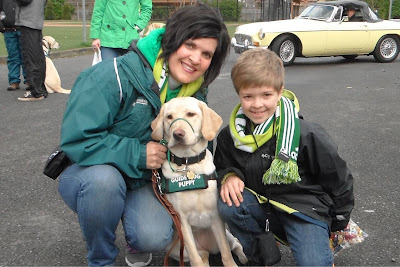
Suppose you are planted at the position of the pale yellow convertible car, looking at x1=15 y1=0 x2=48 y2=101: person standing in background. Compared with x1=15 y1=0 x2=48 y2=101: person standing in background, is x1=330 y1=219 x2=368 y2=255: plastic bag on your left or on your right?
left

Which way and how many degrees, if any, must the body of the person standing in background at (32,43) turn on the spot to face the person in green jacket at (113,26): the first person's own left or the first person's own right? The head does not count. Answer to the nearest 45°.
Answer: approximately 135° to the first person's own left

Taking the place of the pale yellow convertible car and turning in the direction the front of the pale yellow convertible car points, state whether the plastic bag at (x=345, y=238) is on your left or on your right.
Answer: on your left

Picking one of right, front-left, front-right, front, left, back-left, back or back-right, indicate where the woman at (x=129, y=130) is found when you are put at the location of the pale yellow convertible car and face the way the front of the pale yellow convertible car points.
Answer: front-left

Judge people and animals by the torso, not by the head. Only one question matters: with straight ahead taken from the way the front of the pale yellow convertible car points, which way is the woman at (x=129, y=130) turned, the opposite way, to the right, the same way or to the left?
to the left
